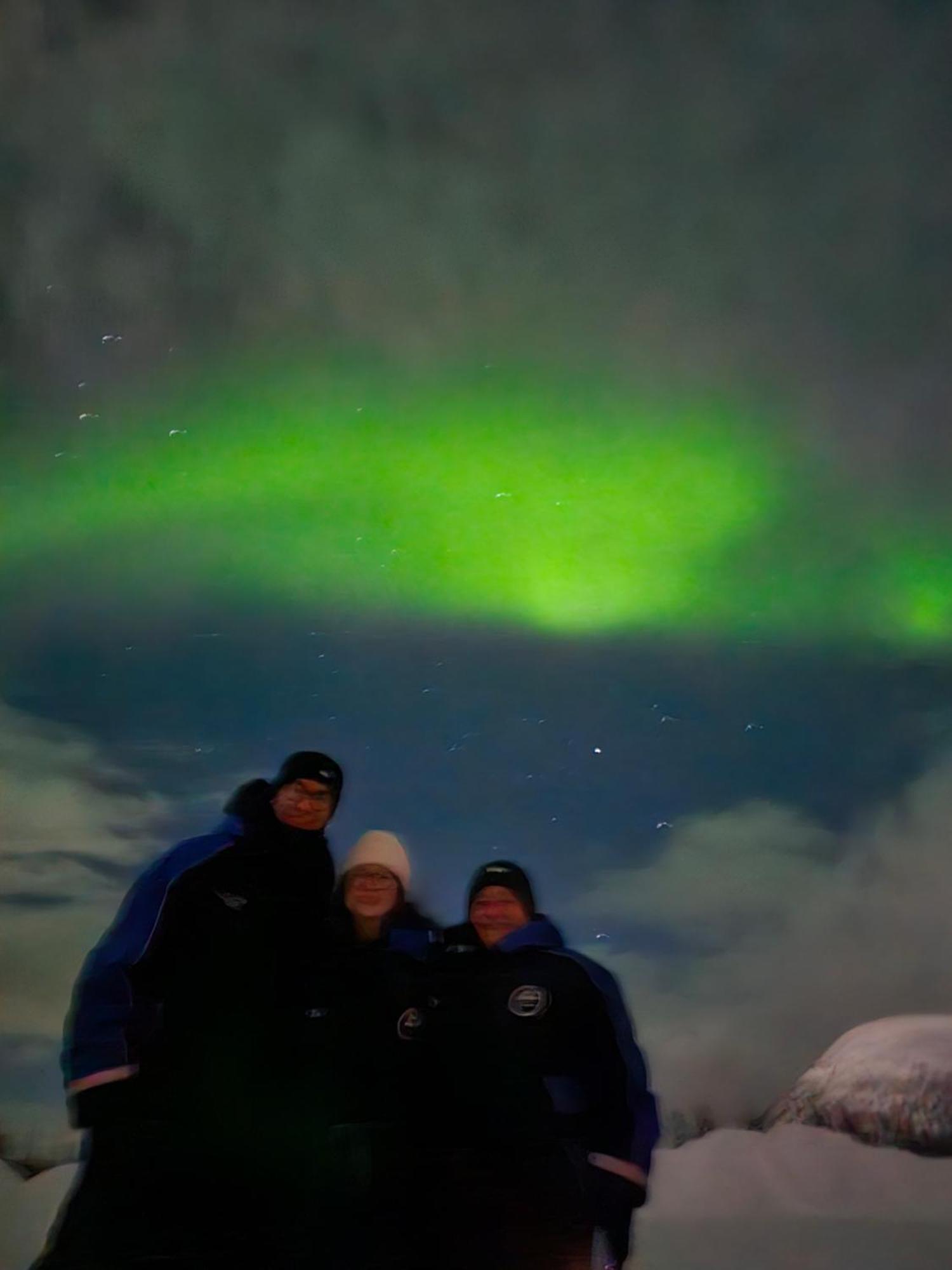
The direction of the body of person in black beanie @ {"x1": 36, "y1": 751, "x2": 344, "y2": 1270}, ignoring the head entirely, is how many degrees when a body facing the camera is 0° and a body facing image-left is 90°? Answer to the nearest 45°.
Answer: approximately 315°
